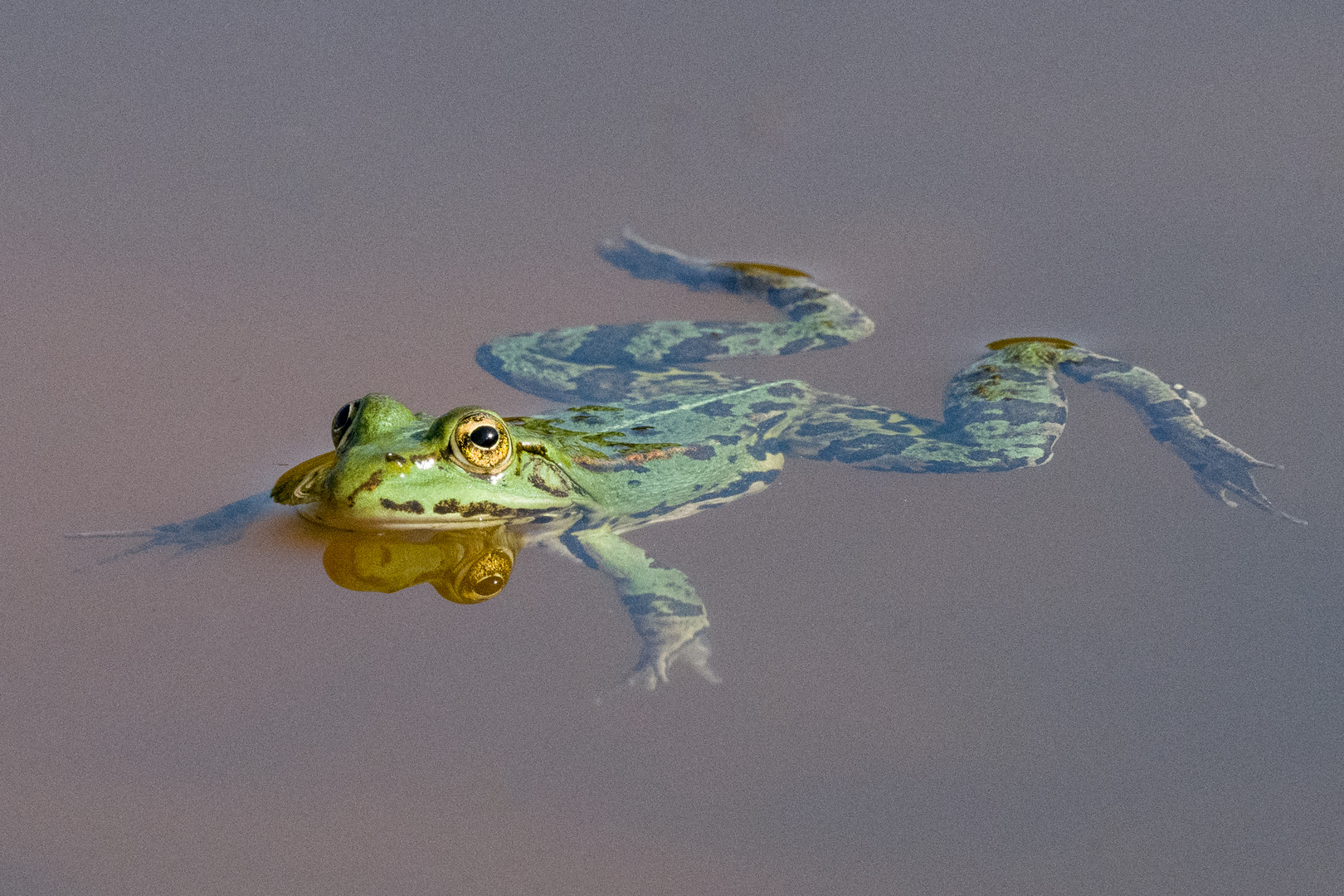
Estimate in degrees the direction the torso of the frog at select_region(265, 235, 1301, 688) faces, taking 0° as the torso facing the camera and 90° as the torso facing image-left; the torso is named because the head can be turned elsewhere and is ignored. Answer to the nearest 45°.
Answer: approximately 45°
